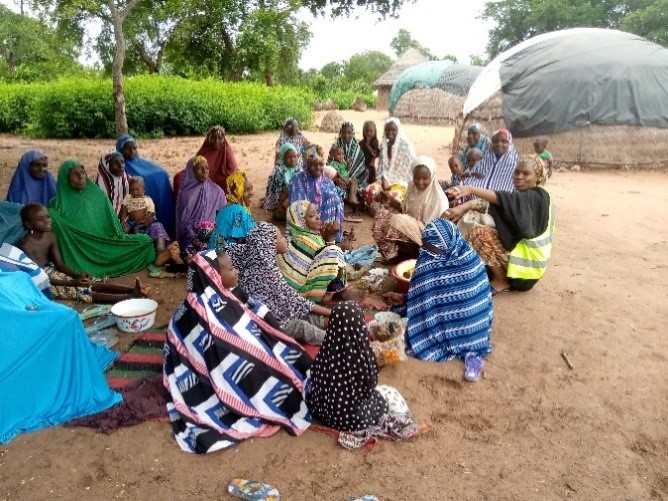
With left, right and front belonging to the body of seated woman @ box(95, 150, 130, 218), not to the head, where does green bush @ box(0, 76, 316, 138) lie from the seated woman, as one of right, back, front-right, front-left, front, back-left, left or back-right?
back-left

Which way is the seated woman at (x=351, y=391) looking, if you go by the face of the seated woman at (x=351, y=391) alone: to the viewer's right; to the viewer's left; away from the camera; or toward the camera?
away from the camera

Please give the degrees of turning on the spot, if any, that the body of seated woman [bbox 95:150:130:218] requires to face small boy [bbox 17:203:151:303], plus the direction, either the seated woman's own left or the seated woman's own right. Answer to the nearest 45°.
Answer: approximately 45° to the seated woman's own right

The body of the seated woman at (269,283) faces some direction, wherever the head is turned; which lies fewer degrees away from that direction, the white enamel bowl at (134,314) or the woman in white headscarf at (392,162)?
the woman in white headscarf

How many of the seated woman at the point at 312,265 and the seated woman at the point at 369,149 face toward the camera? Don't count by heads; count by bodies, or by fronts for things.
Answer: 1

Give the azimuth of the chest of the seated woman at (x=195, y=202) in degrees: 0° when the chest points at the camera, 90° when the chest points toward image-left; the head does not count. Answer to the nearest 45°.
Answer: approximately 315°

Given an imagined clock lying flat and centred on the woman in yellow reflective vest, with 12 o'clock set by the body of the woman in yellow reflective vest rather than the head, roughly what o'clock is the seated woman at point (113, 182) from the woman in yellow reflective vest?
The seated woman is roughly at 12 o'clock from the woman in yellow reflective vest.

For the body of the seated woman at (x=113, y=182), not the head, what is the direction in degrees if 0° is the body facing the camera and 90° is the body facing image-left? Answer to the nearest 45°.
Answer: approximately 315°

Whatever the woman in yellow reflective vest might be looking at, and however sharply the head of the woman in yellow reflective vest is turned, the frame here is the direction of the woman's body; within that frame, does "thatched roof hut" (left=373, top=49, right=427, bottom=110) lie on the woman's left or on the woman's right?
on the woman's right
